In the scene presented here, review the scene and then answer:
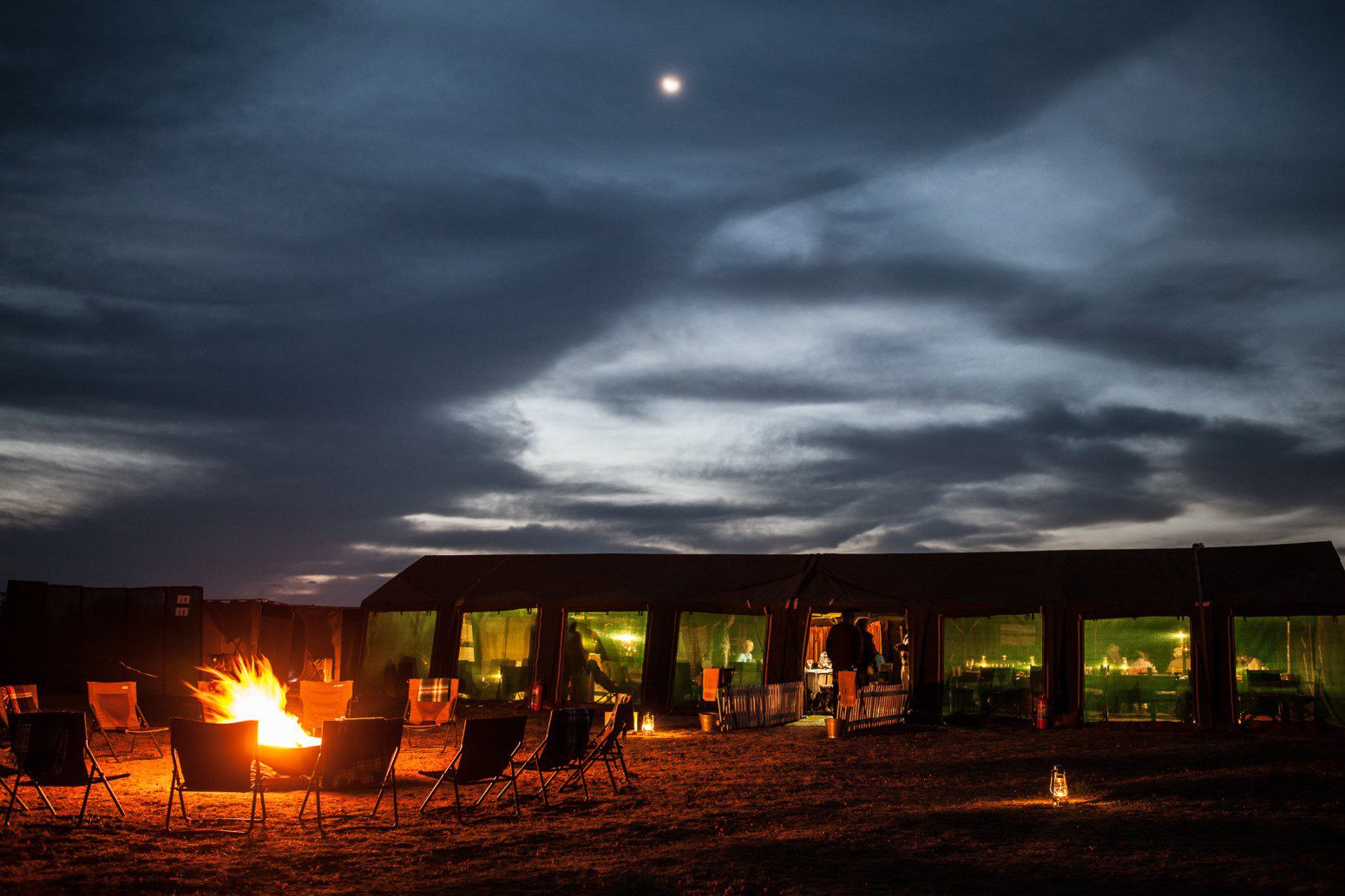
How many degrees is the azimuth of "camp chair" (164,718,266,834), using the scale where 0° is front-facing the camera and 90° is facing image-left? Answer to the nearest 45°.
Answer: approximately 180°

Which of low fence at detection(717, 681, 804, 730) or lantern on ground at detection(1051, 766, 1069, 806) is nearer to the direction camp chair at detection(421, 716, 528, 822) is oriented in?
the low fence

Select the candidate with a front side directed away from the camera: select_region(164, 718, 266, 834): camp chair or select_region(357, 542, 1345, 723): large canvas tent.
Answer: the camp chair

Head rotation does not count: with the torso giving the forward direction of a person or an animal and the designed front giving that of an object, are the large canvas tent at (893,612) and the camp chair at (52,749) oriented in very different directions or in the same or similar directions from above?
very different directions

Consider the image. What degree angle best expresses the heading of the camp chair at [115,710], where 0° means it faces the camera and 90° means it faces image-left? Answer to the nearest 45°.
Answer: approximately 315°

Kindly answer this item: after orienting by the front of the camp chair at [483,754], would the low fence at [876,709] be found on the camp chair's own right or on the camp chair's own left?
on the camp chair's own right

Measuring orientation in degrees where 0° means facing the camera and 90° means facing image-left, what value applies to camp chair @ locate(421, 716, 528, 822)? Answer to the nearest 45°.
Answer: approximately 135°
